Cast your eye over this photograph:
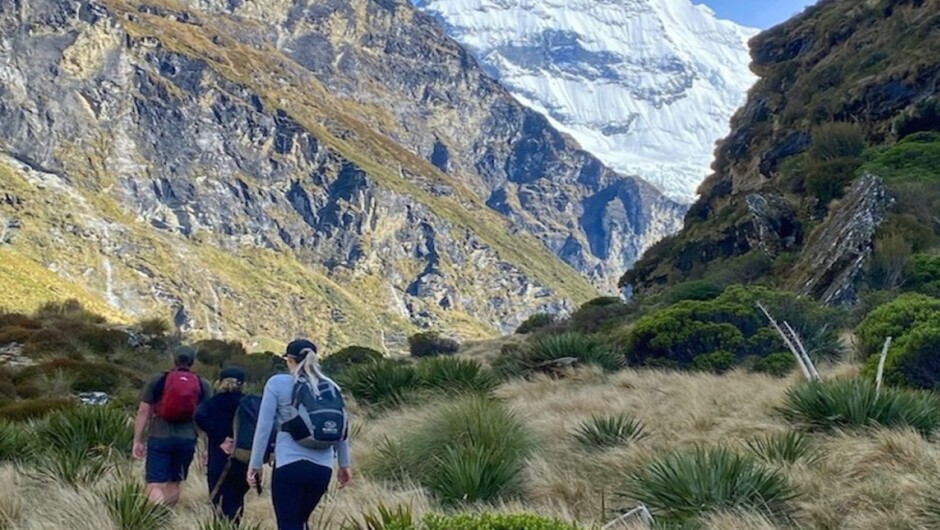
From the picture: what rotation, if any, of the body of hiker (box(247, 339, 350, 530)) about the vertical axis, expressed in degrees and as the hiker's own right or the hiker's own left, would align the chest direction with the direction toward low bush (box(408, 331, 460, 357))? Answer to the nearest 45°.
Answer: approximately 45° to the hiker's own right

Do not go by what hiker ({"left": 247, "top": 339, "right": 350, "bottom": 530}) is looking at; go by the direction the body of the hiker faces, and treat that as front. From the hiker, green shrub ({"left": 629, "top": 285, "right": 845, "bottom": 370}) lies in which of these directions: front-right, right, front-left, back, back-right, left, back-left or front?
right

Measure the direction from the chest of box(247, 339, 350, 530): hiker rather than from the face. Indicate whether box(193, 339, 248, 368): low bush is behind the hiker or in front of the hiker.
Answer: in front

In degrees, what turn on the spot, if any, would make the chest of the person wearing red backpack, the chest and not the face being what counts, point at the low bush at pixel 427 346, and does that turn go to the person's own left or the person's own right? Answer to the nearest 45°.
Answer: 0° — they already face it

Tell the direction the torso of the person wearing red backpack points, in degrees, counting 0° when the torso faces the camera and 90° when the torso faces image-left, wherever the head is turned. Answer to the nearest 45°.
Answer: approximately 180°

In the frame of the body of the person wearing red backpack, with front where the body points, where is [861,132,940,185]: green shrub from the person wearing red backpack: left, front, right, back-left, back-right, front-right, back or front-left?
front-right

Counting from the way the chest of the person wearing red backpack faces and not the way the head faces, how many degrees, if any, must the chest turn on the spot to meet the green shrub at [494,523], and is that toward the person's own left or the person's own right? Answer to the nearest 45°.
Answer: approximately 135° to the person's own right

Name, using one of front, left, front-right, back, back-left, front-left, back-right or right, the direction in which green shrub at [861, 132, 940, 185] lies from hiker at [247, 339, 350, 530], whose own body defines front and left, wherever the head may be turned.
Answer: right

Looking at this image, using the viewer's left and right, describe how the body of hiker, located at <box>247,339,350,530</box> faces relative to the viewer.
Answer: facing away from the viewer and to the left of the viewer

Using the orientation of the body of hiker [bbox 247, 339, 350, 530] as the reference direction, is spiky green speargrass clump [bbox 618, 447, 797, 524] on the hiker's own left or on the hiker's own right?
on the hiker's own right

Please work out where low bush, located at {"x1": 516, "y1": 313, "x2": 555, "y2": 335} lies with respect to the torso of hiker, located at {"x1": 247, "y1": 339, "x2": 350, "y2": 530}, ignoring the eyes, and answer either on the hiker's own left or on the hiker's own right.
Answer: on the hiker's own right

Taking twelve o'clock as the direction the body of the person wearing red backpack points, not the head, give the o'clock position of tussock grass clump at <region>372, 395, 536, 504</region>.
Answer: The tussock grass clump is roughly at 3 o'clock from the person wearing red backpack.

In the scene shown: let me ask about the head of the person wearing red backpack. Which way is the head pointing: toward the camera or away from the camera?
away from the camera
